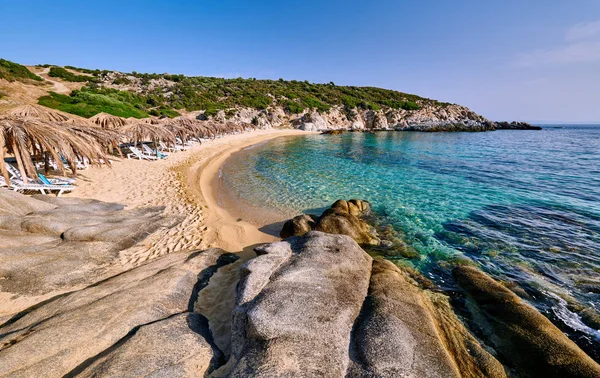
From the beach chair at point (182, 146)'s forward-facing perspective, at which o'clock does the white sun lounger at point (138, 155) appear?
The white sun lounger is roughly at 4 o'clock from the beach chair.

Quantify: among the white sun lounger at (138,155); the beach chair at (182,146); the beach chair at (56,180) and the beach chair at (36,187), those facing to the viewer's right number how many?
4

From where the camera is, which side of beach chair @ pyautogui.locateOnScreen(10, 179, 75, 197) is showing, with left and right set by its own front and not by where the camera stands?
right

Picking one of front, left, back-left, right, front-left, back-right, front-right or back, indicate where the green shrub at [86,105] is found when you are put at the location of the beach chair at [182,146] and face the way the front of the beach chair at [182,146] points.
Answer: back-left

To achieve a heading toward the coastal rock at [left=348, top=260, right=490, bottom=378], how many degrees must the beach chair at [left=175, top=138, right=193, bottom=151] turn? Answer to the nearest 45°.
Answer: approximately 90° to its right

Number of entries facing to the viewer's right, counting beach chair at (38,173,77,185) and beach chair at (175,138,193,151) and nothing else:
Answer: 2

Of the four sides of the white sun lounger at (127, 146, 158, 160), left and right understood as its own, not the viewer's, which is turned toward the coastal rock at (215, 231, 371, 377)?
right

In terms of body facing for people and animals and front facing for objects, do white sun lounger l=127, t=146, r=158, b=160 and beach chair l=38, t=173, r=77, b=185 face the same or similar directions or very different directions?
same or similar directions

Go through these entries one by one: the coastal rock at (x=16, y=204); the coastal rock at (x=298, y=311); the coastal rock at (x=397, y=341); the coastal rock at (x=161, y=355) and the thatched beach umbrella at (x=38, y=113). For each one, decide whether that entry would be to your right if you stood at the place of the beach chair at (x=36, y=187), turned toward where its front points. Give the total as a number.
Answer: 4

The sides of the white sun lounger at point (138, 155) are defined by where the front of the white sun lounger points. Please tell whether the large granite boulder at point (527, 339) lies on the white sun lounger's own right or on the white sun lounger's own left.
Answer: on the white sun lounger's own right

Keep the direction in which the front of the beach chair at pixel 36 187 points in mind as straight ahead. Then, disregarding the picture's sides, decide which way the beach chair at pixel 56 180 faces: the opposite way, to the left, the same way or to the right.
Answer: the same way

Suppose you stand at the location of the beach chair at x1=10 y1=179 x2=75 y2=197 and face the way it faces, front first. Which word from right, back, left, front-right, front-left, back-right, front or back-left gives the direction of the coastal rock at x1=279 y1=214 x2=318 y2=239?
front-right

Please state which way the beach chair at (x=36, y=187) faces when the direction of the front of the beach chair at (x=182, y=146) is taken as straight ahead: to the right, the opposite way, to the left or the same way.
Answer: the same way

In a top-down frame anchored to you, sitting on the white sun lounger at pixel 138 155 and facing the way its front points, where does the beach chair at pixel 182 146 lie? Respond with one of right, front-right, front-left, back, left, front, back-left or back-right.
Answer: front-left

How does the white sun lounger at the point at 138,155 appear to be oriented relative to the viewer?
to the viewer's right
